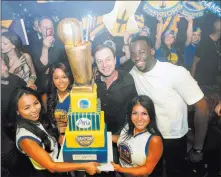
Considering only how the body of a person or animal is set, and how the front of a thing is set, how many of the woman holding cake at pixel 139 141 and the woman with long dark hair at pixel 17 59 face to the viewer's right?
0

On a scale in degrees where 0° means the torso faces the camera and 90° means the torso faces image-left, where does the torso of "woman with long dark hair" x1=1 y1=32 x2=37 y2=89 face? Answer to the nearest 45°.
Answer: approximately 45°

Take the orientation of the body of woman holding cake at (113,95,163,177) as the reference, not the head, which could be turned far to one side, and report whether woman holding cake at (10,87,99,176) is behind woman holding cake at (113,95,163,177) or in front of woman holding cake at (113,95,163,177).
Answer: in front

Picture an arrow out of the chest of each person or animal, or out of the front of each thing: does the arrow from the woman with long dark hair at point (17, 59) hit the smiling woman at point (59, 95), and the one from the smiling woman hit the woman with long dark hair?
no

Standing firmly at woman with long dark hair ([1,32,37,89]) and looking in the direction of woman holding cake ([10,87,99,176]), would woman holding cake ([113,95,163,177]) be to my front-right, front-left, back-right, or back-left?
front-left

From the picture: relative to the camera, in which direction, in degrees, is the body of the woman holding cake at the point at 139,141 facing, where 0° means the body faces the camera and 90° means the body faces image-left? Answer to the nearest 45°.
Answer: approximately 45°

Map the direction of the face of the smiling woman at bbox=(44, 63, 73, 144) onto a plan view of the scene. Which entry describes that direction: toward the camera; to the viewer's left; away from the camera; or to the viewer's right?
toward the camera

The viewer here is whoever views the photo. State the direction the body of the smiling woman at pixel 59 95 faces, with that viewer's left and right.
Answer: facing the viewer
